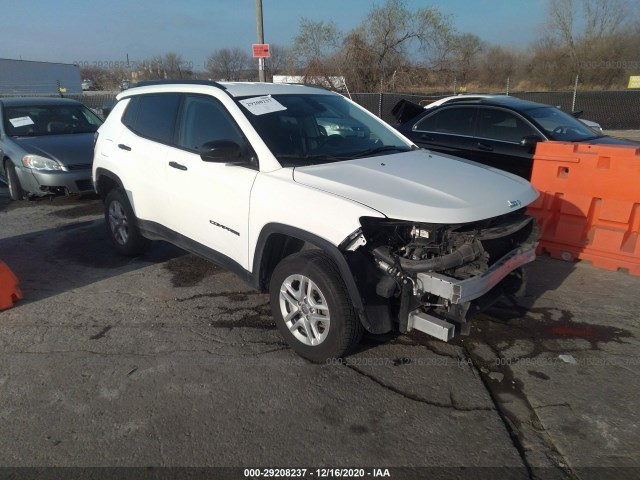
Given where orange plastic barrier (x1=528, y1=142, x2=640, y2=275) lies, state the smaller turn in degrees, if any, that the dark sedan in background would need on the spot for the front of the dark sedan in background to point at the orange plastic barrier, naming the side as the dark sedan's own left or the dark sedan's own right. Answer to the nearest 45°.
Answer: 0° — it already faces it

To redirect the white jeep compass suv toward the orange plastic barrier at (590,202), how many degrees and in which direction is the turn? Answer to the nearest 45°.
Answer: approximately 90° to its left

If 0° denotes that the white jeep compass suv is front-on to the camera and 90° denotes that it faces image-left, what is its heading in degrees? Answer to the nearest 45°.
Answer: approximately 315°

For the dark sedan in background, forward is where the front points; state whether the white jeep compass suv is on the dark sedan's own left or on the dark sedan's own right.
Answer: on the dark sedan's own right

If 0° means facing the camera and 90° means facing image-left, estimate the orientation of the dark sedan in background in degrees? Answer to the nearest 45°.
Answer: approximately 315°

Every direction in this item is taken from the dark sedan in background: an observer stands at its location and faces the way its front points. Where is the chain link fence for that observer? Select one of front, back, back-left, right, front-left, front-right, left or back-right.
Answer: back-left

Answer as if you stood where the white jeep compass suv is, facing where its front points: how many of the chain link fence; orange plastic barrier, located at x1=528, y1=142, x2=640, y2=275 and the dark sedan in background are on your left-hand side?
3
